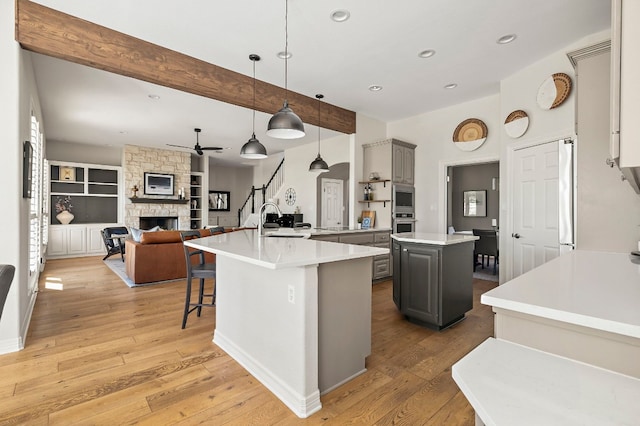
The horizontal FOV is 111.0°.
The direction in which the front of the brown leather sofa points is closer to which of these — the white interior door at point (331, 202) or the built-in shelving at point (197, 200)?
the built-in shelving

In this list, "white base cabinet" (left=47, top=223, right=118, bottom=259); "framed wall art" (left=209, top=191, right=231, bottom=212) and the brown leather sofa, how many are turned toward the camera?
2

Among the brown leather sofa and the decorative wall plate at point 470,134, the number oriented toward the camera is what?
1

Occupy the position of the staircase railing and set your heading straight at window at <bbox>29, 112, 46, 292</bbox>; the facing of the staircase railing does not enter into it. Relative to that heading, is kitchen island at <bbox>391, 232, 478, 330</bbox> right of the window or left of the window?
left

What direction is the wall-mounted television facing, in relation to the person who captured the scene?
facing the viewer

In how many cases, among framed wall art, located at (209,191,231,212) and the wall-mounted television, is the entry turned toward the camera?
2

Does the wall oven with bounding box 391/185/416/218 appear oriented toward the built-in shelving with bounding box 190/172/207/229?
no

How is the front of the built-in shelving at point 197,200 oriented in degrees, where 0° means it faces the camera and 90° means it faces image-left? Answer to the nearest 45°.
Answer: approximately 0°

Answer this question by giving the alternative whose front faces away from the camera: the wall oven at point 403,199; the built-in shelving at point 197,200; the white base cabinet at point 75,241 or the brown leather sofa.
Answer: the brown leather sofa

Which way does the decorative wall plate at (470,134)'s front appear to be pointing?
toward the camera

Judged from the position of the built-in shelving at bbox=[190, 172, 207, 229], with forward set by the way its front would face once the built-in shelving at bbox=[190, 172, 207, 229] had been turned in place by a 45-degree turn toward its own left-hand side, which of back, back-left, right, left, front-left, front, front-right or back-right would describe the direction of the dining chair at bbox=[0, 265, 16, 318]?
front-right

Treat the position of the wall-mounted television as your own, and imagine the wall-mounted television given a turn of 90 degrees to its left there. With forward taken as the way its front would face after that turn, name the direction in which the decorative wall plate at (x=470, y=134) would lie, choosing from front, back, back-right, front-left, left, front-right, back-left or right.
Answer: front-right

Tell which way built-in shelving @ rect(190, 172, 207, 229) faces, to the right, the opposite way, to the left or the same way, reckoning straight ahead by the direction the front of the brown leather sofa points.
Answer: the opposite way

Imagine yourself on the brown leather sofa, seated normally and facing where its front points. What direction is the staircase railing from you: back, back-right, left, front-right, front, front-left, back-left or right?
front-right

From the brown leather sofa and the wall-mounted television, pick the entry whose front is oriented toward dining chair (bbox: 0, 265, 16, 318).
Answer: the wall-mounted television

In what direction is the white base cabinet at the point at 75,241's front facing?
toward the camera

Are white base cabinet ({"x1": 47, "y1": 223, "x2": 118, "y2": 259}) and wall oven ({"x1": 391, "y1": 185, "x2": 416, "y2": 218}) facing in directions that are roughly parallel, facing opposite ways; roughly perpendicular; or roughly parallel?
roughly parallel

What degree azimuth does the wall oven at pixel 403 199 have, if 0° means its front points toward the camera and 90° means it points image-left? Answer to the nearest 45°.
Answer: approximately 315°

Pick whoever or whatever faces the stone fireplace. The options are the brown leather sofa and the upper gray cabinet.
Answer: the brown leather sofa

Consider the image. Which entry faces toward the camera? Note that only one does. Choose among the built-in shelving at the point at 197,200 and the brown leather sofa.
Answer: the built-in shelving

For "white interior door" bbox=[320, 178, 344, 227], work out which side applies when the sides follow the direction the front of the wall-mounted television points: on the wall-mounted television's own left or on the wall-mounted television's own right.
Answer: on the wall-mounted television's own left

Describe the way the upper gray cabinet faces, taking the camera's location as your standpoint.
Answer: facing the viewer and to the right of the viewer

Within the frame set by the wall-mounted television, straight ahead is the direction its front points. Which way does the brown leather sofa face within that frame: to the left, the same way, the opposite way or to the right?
the opposite way

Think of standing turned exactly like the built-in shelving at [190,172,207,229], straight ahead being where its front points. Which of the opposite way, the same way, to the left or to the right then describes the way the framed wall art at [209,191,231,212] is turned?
the same way

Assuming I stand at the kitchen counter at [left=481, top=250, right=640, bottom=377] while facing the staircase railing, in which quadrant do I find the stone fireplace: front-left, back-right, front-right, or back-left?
front-left
